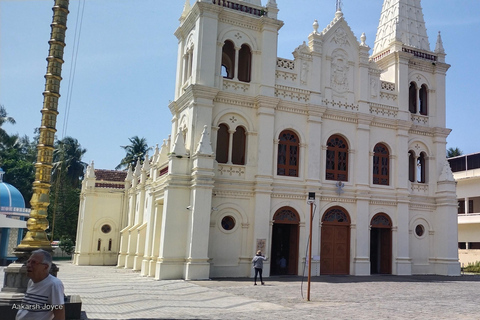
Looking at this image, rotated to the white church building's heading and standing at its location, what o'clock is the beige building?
The beige building is roughly at 9 o'clock from the white church building.

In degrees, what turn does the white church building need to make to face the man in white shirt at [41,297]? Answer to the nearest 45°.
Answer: approximately 45° to its right

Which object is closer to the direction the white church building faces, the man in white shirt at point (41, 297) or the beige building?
the man in white shirt

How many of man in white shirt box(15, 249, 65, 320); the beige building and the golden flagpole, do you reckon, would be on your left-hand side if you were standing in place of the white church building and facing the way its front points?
1

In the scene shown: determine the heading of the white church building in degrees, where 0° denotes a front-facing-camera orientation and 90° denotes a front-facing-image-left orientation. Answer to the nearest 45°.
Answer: approximately 315°

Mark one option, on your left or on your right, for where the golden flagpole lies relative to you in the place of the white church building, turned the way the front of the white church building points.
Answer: on your right

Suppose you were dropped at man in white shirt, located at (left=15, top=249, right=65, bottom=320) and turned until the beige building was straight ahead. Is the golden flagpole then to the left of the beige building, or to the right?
left
